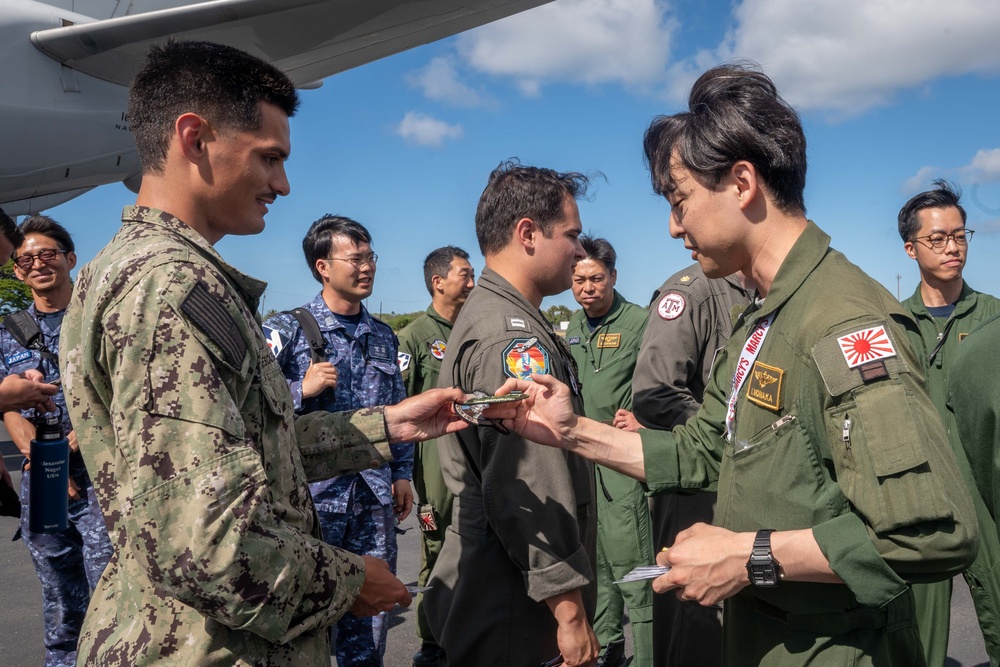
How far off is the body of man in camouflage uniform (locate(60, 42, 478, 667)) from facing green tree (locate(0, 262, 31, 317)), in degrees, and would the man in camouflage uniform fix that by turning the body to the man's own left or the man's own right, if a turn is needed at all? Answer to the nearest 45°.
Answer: approximately 90° to the man's own left

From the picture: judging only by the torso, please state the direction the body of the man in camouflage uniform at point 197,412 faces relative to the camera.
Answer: to the viewer's right

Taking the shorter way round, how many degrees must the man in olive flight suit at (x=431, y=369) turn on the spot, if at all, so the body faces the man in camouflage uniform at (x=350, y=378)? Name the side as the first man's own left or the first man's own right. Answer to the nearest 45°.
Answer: approximately 45° to the first man's own right

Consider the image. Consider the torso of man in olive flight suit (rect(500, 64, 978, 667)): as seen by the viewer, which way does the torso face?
to the viewer's left

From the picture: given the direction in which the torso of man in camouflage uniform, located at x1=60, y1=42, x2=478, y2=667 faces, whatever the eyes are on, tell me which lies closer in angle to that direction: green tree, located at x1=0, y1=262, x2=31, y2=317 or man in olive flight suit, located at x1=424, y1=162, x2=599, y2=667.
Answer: the man in olive flight suit

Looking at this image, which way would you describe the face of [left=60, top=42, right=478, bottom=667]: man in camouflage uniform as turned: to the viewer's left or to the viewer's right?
to the viewer's right

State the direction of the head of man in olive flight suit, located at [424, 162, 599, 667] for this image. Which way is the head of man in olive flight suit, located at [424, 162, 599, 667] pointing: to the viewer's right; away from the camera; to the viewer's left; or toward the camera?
to the viewer's right

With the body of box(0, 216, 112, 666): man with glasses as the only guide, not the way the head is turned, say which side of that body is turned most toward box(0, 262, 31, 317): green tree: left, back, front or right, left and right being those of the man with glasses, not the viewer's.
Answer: back
